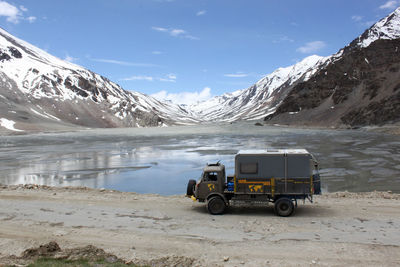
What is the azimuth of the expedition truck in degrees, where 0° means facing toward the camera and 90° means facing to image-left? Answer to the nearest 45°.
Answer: approximately 90°
